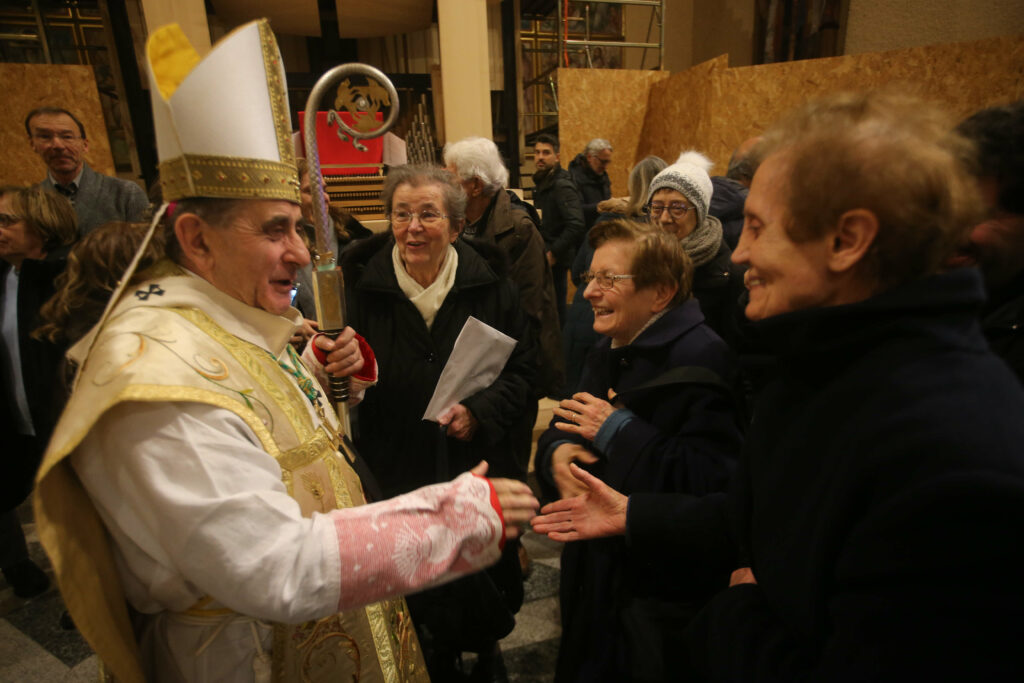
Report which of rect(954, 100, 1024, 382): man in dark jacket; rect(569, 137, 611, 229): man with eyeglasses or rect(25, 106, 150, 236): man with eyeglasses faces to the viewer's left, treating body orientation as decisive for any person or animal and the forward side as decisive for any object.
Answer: the man in dark jacket

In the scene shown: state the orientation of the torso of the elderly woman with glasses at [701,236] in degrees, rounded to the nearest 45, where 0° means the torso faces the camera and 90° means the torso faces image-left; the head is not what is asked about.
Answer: approximately 45°

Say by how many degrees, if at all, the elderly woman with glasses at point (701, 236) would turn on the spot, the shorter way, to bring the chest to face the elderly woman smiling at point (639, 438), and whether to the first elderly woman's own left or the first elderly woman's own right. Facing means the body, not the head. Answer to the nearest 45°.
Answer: approximately 45° to the first elderly woman's own left

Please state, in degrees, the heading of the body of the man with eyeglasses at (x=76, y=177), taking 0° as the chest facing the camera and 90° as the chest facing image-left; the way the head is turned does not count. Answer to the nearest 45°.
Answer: approximately 0°

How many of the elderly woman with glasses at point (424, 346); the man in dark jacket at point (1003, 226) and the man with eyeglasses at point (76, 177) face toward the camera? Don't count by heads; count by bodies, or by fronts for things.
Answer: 2

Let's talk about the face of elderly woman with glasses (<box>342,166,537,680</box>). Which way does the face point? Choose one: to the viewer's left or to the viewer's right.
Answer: to the viewer's left

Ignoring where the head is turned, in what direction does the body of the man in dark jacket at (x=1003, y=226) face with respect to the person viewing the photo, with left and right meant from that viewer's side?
facing to the left of the viewer

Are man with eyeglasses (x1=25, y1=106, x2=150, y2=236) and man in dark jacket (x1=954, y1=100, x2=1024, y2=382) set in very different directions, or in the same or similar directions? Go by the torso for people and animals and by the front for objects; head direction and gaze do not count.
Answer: very different directions
